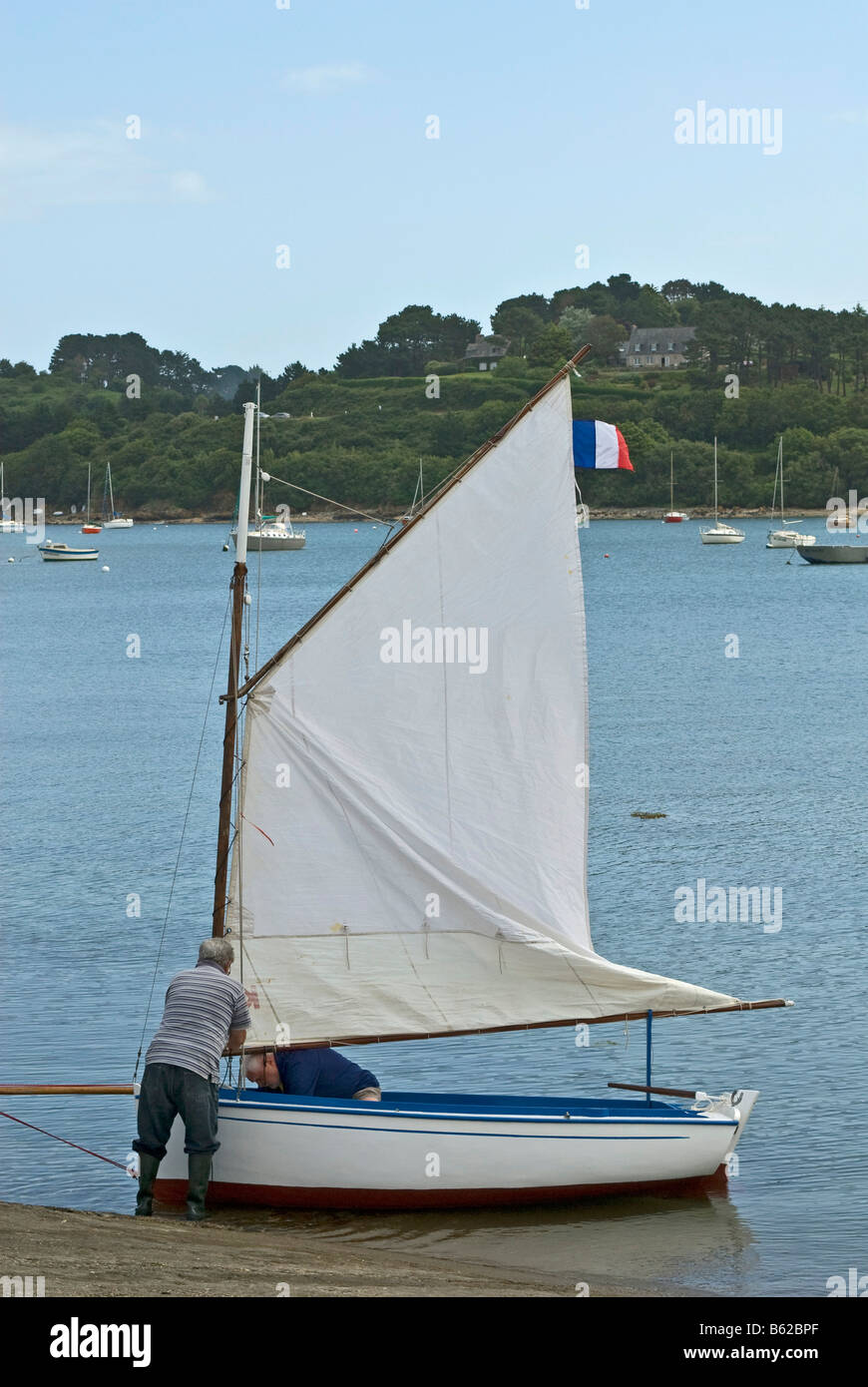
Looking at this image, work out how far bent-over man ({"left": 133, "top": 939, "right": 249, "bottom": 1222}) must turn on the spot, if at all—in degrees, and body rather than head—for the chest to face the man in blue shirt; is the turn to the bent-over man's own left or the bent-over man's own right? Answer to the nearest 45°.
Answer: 0° — they already face them

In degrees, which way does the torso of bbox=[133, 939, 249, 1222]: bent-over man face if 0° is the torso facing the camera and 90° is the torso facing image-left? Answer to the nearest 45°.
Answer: approximately 225°
